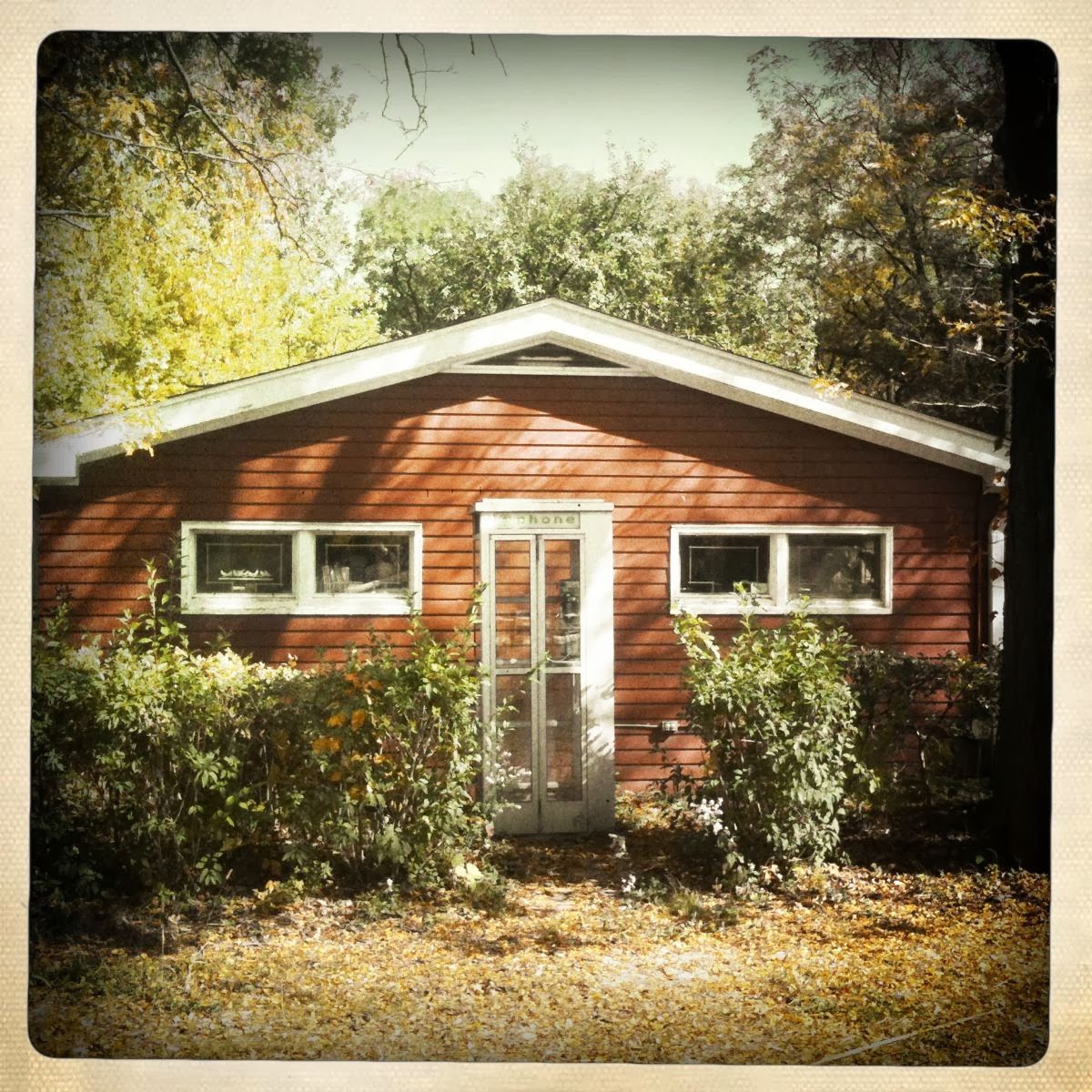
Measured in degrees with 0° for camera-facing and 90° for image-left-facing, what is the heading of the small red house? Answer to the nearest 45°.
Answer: approximately 0°

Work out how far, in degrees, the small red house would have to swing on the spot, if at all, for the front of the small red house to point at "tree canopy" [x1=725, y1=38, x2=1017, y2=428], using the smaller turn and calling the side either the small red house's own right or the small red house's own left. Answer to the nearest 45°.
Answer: approximately 90° to the small red house's own left

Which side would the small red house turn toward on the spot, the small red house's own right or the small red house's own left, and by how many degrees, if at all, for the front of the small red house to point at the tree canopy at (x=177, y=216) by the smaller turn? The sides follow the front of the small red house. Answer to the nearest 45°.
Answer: approximately 90° to the small red house's own right
